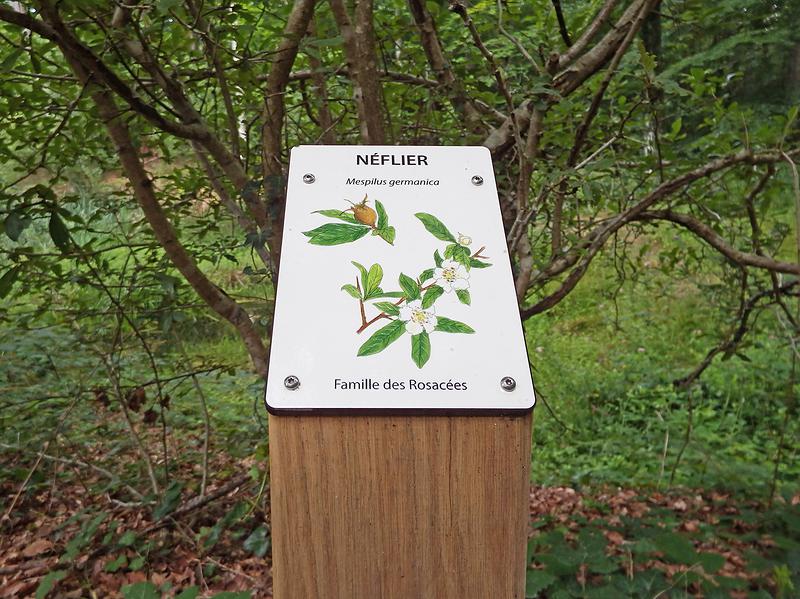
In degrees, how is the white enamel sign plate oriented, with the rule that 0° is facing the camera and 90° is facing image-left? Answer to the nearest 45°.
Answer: approximately 0°

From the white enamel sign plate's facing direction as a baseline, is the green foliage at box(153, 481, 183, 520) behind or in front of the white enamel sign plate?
behind
